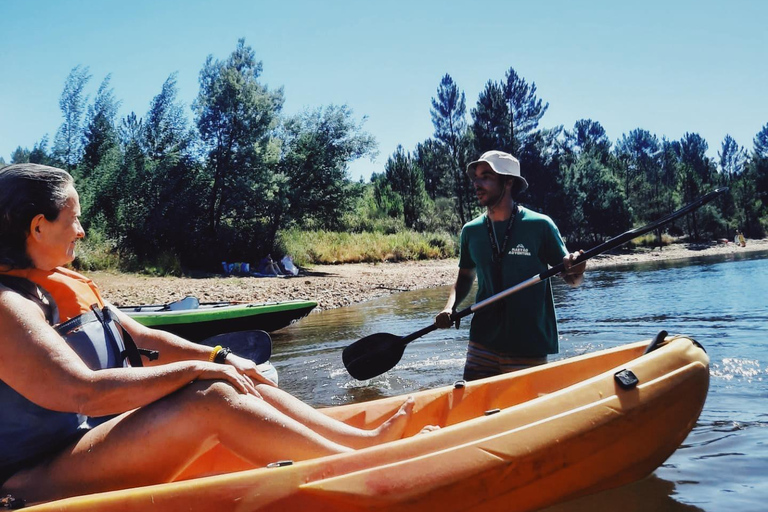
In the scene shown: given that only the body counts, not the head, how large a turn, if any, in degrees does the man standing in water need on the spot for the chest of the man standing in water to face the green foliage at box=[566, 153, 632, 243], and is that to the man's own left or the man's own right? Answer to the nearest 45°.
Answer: approximately 135° to the man's own right

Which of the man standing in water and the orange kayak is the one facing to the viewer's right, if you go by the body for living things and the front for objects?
the orange kayak

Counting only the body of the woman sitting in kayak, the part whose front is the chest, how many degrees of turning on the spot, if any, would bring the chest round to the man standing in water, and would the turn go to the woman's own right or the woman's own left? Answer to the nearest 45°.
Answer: approximately 45° to the woman's own left

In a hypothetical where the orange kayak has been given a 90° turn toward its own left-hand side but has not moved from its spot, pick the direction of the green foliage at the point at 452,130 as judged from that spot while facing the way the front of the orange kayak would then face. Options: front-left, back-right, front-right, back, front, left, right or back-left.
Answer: front

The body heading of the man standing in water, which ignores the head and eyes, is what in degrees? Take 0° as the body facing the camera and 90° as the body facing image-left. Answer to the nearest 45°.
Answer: approximately 45°

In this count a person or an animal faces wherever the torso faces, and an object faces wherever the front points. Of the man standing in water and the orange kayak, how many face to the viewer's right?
1

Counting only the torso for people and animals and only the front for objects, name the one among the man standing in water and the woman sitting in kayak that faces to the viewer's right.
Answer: the woman sitting in kayak

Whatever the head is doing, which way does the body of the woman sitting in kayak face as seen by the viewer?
to the viewer's right

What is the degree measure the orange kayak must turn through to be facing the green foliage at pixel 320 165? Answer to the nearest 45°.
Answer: approximately 90° to its left

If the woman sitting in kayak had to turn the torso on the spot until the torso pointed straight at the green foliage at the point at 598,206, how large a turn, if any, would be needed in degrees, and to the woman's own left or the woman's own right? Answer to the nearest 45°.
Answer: approximately 45° to the woman's own left

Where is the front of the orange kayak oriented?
to the viewer's right

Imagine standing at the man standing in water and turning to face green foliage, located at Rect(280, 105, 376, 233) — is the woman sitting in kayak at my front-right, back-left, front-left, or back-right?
back-left

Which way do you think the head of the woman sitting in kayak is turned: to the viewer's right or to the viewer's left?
to the viewer's right
